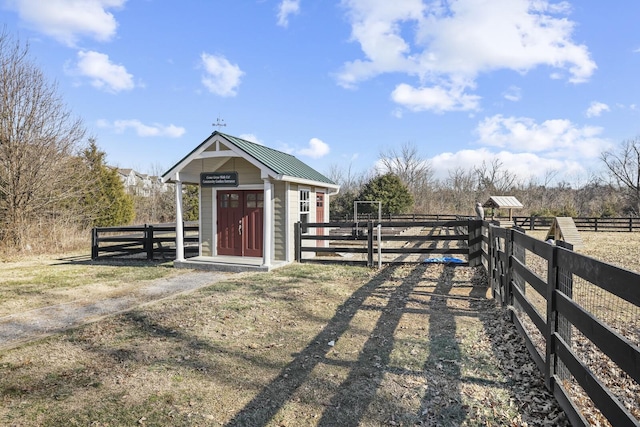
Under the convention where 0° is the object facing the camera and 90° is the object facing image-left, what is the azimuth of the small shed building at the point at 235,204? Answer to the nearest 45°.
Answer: approximately 45°

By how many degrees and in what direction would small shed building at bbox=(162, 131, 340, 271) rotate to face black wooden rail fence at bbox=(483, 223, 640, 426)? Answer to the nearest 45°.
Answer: approximately 45° to its left
